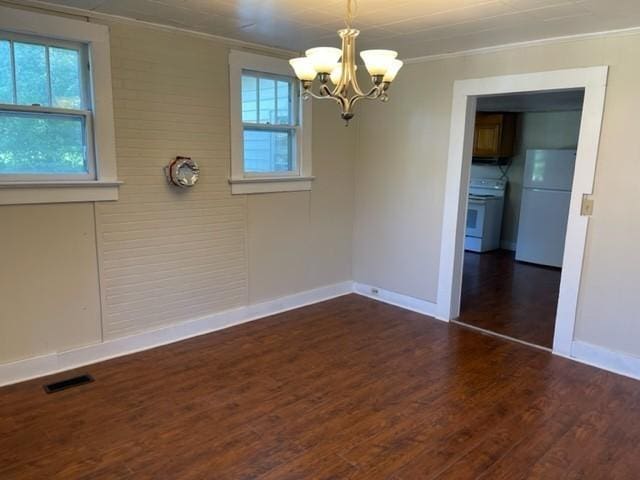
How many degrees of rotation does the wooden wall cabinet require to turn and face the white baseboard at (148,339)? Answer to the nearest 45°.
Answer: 0° — it already faces it

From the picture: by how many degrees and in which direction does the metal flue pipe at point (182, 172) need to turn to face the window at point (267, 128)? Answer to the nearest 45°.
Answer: approximately 90° to its left

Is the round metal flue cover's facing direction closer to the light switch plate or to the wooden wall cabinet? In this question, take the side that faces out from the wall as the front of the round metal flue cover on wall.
the light switch plate

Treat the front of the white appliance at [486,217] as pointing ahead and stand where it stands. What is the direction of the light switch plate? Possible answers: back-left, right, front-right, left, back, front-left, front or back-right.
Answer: front-left

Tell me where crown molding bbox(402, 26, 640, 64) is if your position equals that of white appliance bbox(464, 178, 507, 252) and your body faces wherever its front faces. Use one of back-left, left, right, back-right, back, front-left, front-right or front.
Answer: front-left

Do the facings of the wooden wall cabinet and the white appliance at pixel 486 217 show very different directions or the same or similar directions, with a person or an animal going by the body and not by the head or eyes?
same or similar directions

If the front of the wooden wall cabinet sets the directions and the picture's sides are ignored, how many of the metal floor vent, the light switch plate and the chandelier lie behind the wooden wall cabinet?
0

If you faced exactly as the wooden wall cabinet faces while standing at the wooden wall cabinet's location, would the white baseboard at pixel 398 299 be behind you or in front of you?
in front

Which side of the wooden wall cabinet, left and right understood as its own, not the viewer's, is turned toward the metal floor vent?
front

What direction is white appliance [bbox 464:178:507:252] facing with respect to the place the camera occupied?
facing the viewer and to the left of the viewer

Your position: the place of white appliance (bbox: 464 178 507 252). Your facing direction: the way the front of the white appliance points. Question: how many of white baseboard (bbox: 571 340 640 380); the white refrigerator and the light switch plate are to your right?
0

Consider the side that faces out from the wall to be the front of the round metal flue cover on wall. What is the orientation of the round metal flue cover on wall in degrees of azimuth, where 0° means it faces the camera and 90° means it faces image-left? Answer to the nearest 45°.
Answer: approximately 315°

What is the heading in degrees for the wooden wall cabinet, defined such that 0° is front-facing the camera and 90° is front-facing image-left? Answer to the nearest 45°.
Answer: approximately 45°

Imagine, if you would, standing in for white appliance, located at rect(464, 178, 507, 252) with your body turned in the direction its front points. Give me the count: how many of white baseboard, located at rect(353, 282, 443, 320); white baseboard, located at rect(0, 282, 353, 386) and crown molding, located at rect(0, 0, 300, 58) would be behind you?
0
